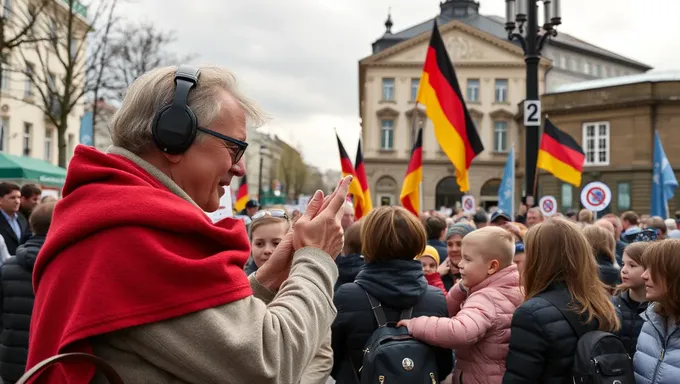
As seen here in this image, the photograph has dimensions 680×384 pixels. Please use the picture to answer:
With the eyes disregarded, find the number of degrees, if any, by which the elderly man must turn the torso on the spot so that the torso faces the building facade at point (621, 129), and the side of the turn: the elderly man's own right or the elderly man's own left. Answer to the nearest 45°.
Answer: approximately 45° to the elderly man's own left

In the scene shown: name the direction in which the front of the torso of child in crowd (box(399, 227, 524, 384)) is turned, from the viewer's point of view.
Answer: to the viewer's left

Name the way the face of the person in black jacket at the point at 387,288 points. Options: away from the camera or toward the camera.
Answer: away from the camera

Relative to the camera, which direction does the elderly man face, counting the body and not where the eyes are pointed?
to the viewer's right

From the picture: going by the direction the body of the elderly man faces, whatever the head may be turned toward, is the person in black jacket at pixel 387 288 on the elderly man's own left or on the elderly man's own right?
on the elderly man's own left

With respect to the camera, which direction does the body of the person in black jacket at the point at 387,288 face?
away from the camera

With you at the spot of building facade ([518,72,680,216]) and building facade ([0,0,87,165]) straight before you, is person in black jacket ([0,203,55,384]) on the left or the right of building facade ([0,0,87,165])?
left
